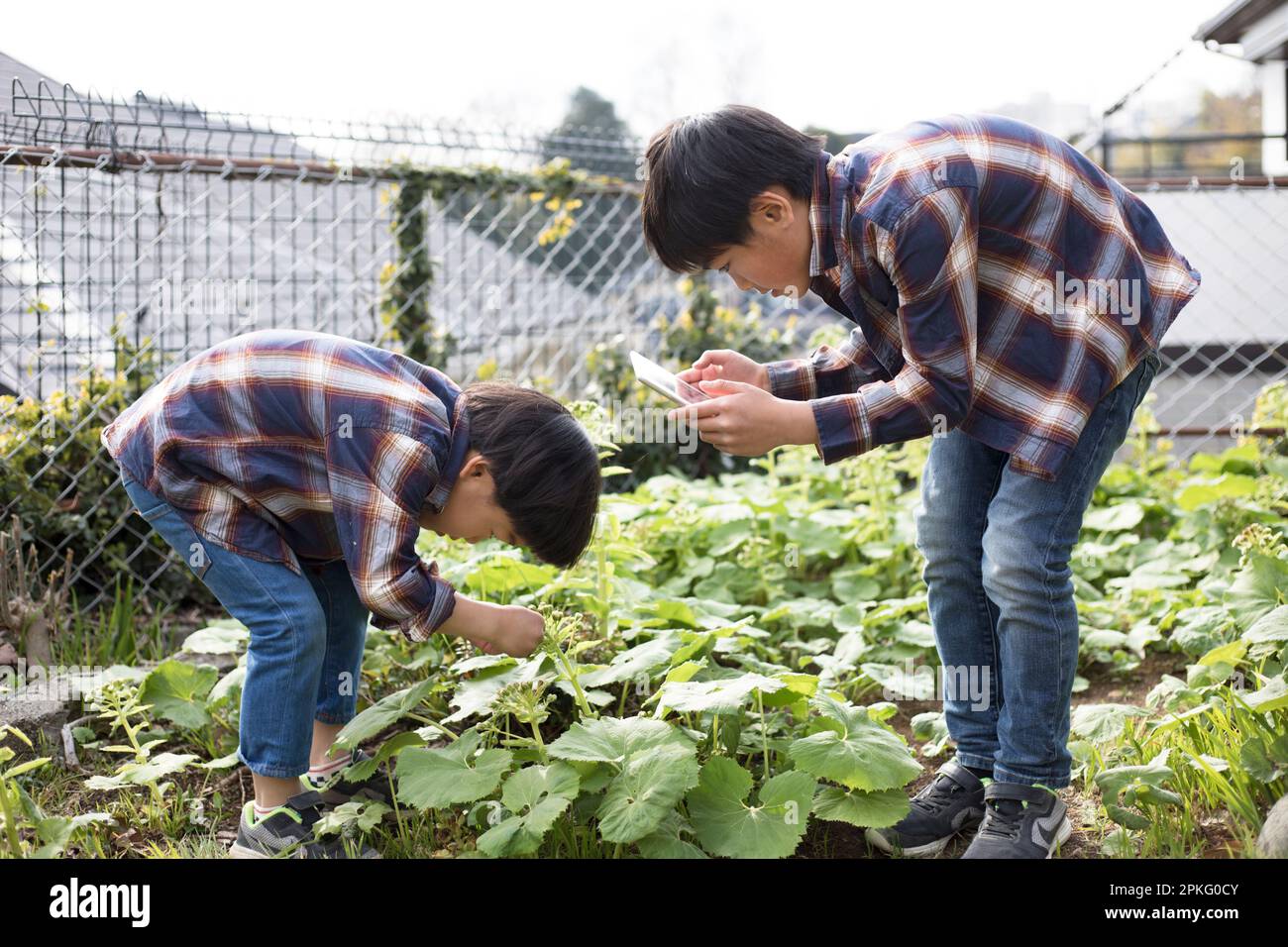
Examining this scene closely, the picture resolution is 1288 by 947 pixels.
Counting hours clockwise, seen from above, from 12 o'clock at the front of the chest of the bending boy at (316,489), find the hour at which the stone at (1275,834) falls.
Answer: The stone is roughly at 1 o'clock from the bending boy.

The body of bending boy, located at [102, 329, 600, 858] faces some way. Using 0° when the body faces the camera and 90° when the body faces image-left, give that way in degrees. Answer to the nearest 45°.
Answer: approximately 270°

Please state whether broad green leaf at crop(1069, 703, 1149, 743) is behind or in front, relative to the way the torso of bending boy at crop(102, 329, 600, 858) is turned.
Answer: in front

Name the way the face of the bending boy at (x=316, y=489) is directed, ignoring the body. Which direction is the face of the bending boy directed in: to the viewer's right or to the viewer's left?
to the viewer's right

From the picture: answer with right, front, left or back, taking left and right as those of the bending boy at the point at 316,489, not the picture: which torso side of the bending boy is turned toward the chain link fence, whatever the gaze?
left

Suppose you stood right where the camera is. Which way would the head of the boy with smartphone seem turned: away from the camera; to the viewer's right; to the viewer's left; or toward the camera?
to the viewer's left

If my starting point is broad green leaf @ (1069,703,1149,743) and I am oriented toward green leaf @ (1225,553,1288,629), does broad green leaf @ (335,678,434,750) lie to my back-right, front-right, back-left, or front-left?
back-left

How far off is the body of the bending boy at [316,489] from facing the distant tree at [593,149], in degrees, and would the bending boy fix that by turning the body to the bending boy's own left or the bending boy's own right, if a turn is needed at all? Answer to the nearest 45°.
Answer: approximately 90° to the bending boy's own left

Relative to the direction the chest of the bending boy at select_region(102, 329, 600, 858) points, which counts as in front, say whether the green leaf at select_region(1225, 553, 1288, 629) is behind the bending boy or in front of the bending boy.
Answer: in front
